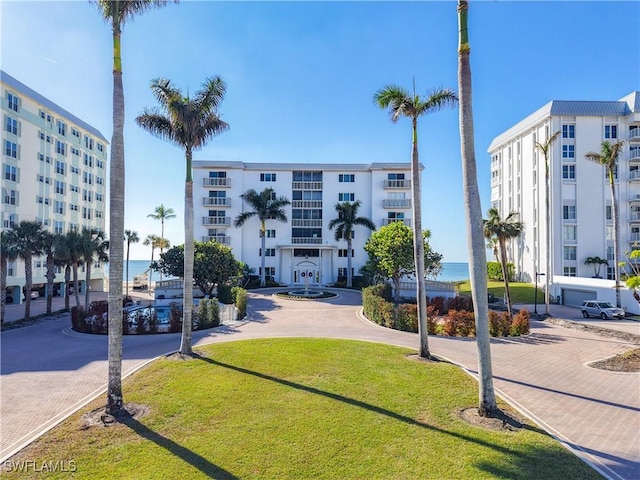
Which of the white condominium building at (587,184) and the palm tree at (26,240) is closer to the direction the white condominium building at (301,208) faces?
the palm tree

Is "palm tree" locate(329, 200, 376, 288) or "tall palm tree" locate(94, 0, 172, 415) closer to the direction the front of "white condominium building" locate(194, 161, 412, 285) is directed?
the tall palm tree

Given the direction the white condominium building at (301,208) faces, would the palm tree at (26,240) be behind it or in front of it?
in front

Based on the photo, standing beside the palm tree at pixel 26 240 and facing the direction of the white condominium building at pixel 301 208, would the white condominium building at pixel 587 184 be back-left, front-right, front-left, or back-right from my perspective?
front-right

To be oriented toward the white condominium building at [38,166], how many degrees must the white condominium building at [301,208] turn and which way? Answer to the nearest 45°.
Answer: approximately 90° to its right

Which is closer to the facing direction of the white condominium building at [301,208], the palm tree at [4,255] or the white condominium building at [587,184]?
the palm tree

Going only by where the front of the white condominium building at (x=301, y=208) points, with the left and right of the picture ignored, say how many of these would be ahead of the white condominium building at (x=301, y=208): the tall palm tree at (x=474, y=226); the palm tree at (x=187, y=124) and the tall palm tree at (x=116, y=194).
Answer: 3

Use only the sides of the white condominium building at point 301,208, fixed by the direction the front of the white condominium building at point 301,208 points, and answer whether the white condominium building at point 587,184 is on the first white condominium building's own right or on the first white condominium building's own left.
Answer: on the first white condominium building's own left

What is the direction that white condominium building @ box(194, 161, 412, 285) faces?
toward the camera

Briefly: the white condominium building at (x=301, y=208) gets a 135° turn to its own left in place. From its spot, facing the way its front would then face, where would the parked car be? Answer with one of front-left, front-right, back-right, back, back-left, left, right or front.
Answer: right

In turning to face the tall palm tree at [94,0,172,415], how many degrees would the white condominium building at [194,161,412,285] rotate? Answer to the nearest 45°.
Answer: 0° — it already faces it

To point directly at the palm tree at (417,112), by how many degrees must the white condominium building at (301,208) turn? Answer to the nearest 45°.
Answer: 0° — it already faces it

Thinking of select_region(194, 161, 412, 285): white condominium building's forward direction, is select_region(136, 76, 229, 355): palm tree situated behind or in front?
in front

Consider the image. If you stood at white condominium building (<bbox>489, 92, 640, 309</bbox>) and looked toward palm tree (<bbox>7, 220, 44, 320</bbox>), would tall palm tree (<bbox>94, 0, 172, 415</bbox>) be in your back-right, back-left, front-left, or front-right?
front-left

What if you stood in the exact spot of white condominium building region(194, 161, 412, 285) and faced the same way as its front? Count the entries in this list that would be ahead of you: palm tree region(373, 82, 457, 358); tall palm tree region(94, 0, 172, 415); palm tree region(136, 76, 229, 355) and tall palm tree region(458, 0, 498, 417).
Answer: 4
